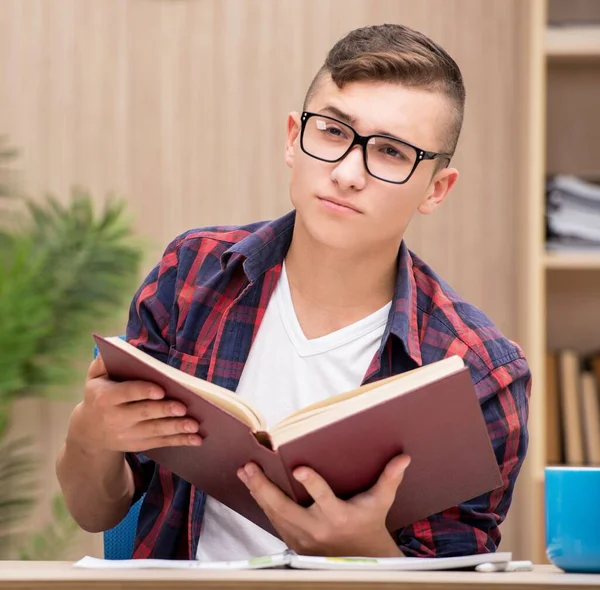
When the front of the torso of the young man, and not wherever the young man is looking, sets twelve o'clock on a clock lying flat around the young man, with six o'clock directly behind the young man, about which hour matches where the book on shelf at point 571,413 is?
The book on shelf is roughly at 7 o'clock from the young man.

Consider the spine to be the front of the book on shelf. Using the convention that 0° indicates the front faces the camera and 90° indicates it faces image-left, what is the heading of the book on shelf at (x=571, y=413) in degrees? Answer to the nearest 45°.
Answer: approximately 0°

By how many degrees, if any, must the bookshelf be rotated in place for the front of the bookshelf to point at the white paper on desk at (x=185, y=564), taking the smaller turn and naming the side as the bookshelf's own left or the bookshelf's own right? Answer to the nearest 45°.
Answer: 0° — it already faces it
